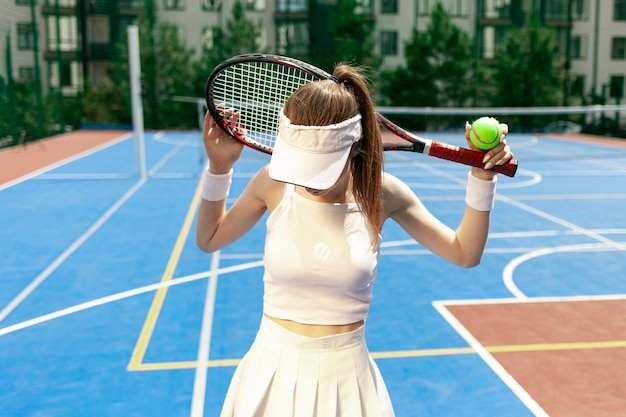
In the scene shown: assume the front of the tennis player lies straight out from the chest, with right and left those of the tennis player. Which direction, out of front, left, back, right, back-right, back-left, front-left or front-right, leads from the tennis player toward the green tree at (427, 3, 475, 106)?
back

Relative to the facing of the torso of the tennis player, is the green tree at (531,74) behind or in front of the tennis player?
behind

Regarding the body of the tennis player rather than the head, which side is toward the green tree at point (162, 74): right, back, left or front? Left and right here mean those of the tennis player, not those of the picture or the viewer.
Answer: back

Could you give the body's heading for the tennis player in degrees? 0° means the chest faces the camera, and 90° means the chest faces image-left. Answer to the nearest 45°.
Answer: approximately 0°

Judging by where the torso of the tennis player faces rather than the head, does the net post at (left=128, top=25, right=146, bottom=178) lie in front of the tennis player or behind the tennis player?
behind

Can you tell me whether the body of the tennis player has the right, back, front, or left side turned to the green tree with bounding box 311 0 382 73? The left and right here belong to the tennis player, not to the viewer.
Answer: back

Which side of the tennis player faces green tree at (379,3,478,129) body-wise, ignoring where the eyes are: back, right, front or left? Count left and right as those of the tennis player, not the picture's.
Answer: back

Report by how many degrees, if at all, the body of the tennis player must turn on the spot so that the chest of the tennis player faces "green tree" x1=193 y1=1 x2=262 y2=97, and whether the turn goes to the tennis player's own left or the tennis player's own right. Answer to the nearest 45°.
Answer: approximately 180°
